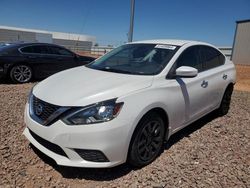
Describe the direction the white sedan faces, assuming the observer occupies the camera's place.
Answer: facing the viewer and to the left of the viewer

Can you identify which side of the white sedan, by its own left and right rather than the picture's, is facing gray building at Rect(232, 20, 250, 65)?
back
